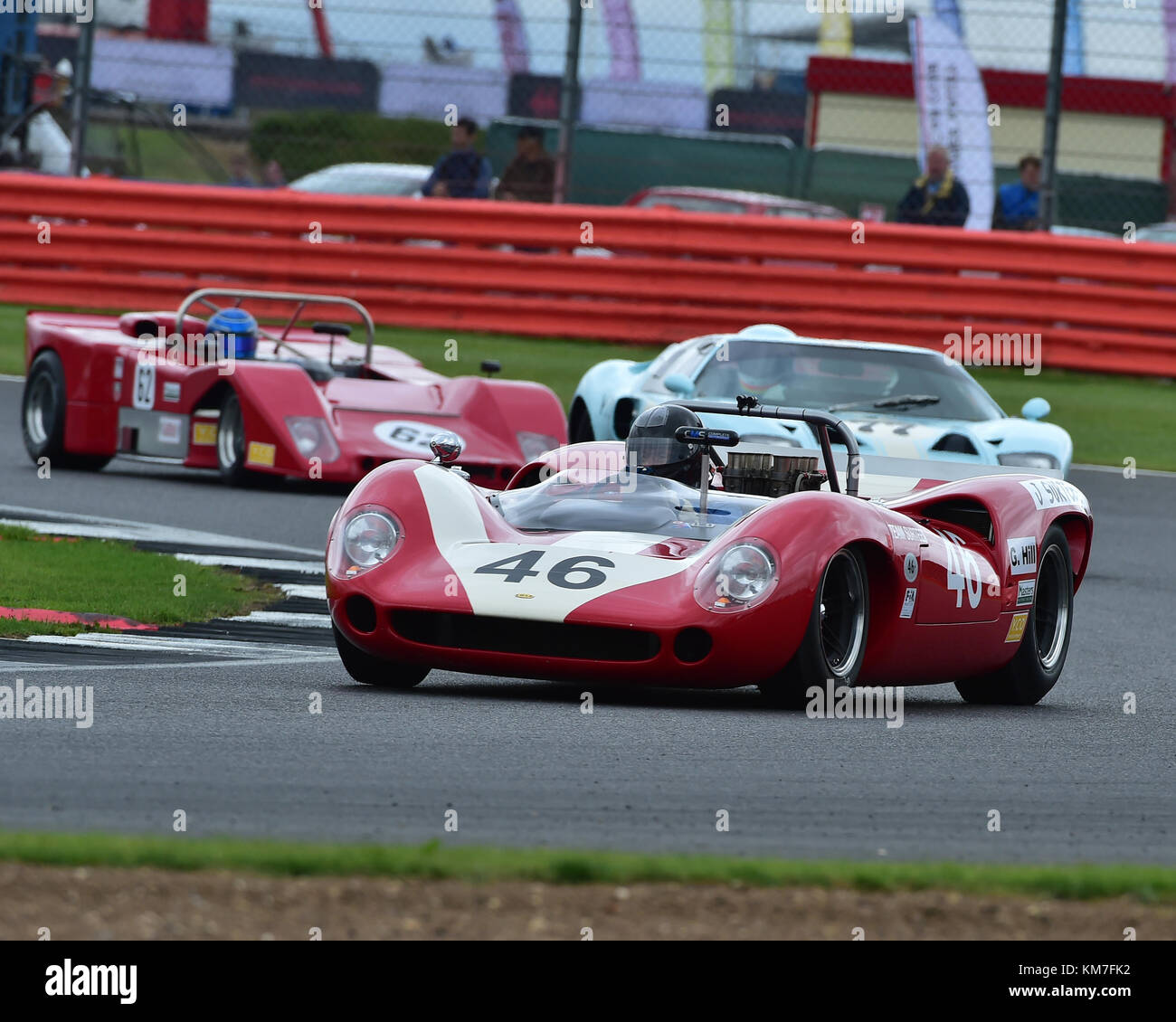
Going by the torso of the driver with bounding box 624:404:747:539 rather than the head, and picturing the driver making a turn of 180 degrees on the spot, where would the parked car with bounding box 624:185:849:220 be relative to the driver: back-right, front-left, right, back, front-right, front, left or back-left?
front-left

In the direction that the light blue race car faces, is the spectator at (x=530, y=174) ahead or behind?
behind

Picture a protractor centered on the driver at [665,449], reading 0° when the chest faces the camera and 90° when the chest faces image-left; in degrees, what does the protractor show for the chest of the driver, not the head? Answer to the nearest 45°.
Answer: approximately 45°

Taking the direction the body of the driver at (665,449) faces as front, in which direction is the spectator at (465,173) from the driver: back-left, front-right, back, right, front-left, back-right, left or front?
back-right

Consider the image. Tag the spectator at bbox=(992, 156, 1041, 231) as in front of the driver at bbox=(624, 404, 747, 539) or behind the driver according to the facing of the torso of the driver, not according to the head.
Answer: behind

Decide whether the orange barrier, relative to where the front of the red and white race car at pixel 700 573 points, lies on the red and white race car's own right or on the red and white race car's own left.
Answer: on the red and white race car's own right

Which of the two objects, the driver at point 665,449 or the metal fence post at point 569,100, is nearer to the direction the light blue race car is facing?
the driver

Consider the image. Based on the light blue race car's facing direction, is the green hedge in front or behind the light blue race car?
behind

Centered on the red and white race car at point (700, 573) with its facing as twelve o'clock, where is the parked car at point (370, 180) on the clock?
The parked car is roughly at 4 o'clock from the red and white race car.
